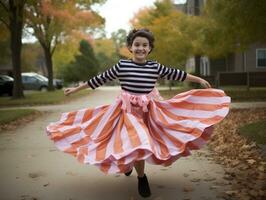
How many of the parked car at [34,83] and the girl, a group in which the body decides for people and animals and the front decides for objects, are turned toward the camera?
1

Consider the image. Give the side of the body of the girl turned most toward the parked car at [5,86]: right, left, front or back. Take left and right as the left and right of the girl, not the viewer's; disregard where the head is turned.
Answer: back

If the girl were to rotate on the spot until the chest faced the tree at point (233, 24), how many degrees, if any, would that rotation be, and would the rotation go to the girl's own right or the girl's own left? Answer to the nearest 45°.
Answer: approximately 180°

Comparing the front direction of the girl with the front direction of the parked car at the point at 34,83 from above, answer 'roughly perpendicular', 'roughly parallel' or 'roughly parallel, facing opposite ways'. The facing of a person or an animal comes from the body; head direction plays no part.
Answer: roughly perpendicular

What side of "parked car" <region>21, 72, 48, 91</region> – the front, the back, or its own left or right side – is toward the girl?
right
